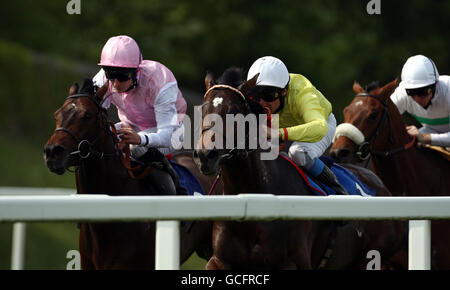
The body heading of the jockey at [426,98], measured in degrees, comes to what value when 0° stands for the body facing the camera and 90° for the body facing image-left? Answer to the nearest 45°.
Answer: approximately 45°

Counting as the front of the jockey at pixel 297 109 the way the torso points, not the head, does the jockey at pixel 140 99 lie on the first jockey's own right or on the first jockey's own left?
on the first jockey's own right

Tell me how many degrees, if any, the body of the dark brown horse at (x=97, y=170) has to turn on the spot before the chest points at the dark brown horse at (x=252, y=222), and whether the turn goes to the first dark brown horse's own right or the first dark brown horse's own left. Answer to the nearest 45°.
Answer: approximately 90° to the first dark brown horse's own left

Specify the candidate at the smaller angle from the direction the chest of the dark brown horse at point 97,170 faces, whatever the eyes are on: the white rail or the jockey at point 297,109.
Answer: the white rail

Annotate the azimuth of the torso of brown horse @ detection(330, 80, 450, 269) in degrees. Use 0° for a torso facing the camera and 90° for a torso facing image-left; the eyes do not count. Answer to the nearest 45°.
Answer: approximately 45°
